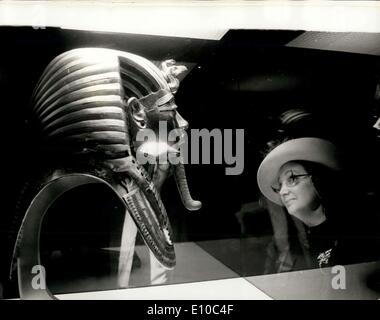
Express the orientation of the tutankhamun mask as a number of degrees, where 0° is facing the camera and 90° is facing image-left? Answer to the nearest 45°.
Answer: approximately 270°
